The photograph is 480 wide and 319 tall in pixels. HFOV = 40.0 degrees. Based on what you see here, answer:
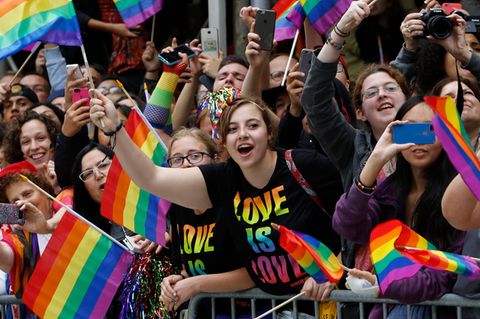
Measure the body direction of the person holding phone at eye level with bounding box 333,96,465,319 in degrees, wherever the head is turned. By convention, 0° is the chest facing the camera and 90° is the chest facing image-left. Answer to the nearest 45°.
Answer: approximately 0°

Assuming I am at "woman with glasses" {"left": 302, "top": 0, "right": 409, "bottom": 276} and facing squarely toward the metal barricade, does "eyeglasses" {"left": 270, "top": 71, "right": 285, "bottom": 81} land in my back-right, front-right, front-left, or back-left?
back-right

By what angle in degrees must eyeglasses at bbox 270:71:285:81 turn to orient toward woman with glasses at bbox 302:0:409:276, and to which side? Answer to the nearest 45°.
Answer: approximately 45° to its left

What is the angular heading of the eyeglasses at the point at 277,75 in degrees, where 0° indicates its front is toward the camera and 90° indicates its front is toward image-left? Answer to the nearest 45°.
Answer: approximately 45°

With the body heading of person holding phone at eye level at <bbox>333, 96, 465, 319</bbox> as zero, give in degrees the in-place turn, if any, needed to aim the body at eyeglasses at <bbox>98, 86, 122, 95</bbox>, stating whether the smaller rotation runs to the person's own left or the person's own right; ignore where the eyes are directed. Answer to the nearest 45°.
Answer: approximately 135° to the person's own right

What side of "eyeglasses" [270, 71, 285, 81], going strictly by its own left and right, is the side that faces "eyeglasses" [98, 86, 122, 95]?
right
